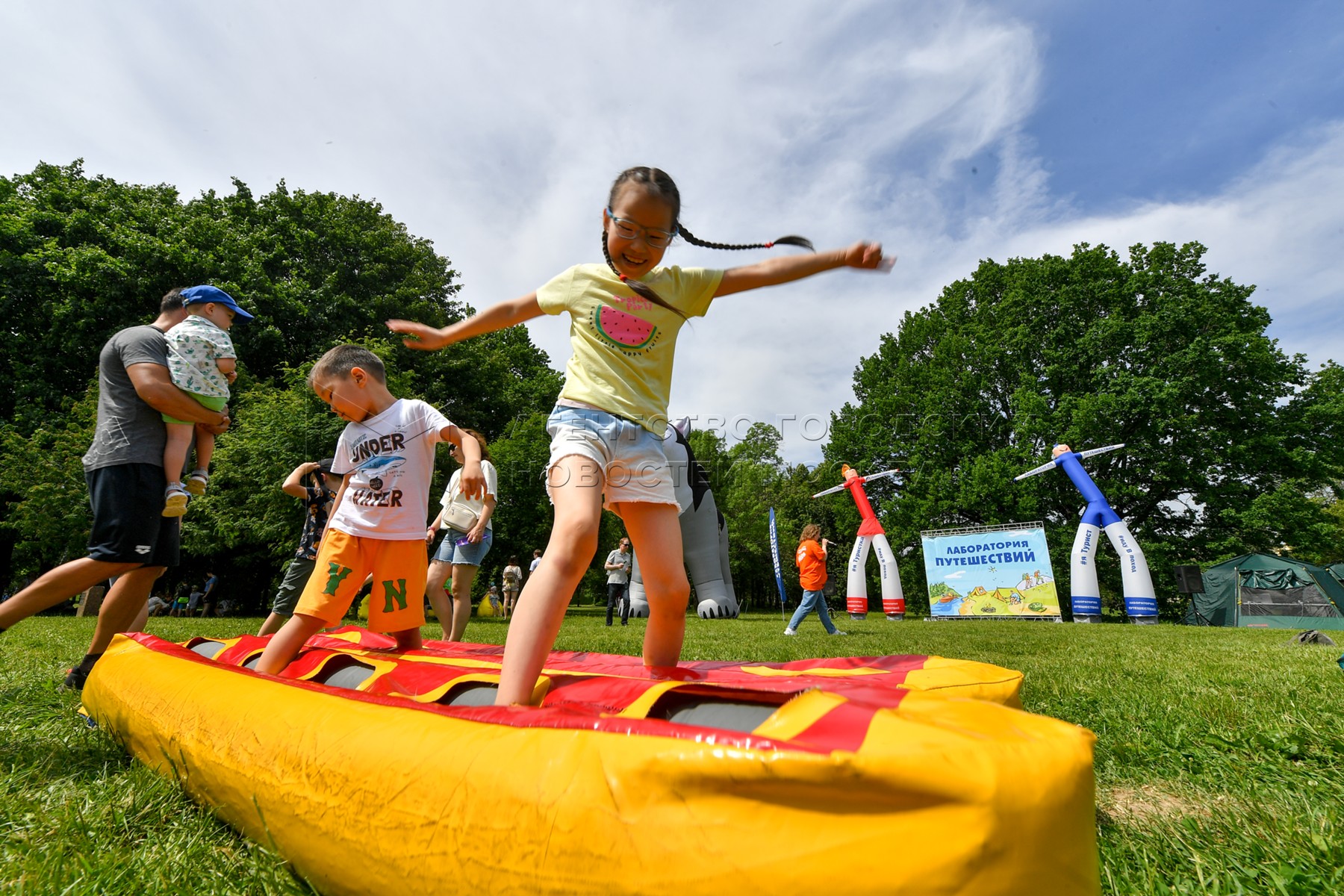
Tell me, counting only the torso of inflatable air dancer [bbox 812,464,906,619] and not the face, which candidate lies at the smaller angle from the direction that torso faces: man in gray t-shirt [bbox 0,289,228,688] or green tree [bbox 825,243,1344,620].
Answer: the man in gray t-shirt

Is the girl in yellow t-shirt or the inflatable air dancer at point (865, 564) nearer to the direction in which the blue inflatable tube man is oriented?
the girl in yellow t-shirt

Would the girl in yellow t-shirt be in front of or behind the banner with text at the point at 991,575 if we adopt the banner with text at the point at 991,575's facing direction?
in front

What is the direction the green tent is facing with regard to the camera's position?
facing the viewer

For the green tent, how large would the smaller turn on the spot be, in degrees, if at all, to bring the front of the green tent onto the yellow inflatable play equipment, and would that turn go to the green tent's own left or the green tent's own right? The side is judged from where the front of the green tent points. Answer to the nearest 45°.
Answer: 0° — it already faces it

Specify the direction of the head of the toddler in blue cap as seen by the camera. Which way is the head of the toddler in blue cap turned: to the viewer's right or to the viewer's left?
to the viewer's right

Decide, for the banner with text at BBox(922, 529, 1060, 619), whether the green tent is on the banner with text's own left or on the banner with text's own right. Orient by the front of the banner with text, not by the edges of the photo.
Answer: on the banner with text's own left

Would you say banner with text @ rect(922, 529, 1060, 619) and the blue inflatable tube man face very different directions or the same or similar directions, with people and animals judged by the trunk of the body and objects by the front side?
same or similar directions

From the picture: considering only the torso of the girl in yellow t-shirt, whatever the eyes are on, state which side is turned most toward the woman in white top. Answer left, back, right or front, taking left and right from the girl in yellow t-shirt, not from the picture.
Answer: back

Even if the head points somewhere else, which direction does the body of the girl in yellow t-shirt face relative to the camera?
toward the camera

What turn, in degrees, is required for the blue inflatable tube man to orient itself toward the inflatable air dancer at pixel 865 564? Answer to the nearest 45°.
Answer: approximately 45° to its right

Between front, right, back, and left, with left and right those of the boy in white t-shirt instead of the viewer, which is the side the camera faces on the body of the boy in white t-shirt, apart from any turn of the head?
front

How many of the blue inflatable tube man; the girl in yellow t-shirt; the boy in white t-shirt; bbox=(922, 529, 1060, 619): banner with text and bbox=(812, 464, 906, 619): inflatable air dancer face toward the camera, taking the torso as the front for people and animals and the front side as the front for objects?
5

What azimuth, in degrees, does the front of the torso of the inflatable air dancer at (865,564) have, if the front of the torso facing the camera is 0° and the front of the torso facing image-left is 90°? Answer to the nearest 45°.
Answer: approximately 0°
